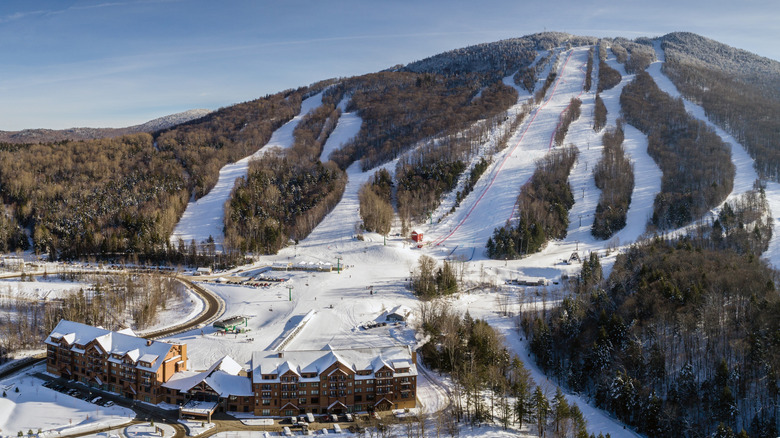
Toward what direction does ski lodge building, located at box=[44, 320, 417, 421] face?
toward the camera
